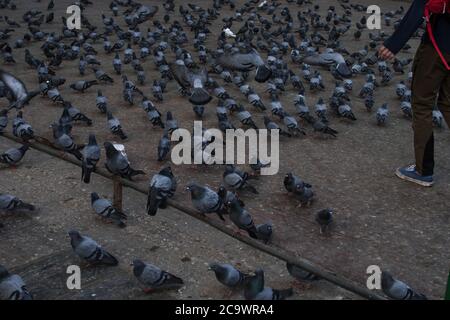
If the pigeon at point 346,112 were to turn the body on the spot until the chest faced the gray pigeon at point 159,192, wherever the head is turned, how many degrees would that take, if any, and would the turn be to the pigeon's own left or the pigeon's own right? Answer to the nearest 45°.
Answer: approximately 135° to the pigeon's own left

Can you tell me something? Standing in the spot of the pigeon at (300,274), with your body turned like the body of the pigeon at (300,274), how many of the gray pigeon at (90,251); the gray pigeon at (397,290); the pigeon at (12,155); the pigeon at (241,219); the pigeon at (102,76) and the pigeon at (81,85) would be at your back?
1

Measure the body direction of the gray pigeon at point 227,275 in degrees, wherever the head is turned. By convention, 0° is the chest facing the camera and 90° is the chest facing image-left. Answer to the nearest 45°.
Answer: approximately 90°

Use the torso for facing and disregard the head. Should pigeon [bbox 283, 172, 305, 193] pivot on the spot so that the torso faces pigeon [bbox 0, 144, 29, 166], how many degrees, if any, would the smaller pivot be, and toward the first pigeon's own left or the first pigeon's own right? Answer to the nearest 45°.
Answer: approximately 45° to the first pigeon's own right

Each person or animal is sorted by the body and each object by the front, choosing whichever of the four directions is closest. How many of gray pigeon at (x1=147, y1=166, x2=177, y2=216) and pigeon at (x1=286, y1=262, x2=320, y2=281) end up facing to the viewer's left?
1

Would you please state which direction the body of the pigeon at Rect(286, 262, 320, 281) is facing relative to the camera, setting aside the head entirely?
to the viewer's left

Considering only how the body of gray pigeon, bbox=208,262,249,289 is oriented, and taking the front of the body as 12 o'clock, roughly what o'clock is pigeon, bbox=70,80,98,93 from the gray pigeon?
The pigeon is roughly at 2 o'clock from the gray pigeon.

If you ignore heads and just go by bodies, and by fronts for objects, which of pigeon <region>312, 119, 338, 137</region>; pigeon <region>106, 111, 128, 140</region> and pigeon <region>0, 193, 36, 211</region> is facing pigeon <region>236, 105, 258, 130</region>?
pigeon <region>312, 119, 338, 137</region>
